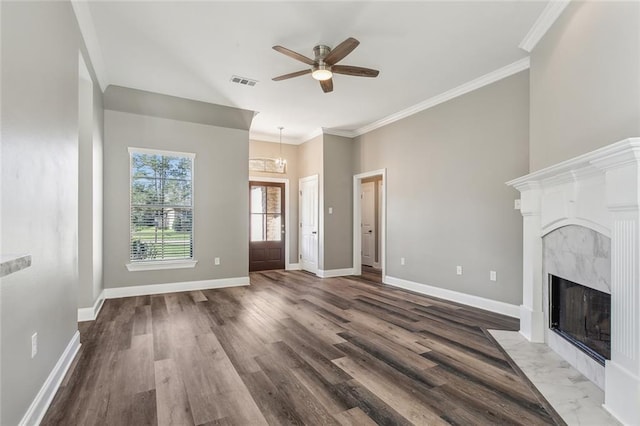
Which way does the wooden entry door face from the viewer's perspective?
toward the camera

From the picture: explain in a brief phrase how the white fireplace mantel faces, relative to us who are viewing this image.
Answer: facing the viewer and to the left of the viewer

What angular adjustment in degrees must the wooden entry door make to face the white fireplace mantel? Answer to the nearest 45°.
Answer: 0° — it already faces it

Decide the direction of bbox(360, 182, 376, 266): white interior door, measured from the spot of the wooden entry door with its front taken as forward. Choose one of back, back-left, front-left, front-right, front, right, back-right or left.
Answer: left

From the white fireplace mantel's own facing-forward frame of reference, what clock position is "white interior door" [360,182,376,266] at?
The white interior door is roughly at 3 o'clock from the white fireplace mantel.

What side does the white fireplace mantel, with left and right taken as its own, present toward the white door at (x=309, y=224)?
right

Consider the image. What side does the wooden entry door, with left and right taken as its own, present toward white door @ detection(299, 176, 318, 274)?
left

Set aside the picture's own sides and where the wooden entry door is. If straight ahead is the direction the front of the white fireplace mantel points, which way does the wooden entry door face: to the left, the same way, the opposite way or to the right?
to the left

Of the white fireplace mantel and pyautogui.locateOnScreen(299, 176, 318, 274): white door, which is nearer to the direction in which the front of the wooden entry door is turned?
the white fireplace mantel

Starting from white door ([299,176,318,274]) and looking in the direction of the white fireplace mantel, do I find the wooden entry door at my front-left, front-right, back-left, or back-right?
back-right

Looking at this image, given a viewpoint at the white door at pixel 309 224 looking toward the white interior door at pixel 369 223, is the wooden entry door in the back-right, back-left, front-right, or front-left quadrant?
back-left

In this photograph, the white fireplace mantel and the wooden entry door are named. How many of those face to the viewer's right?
0

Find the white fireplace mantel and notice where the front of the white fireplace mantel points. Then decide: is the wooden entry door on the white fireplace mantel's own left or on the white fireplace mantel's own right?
on the white fireplace mantel's own right
